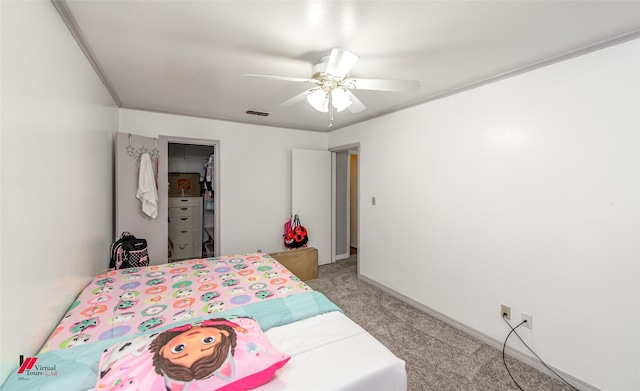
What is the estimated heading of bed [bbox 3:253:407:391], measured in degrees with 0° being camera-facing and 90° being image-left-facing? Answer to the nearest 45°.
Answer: approximately 180°

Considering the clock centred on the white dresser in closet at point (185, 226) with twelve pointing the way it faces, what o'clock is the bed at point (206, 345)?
The bed is roughly at 12 o'clock from the white dresser in closet.

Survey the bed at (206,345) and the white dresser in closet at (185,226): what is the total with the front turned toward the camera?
1

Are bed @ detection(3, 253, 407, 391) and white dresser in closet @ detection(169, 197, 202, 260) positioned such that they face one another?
yes

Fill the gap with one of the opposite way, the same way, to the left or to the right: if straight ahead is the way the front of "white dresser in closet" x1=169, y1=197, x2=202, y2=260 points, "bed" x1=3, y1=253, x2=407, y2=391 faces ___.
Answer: the opposite way

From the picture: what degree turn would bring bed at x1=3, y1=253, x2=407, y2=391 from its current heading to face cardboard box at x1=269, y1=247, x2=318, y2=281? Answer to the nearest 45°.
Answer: approximately 45° to its right

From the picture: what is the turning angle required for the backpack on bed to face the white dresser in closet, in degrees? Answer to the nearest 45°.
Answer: approximately 90° to its left

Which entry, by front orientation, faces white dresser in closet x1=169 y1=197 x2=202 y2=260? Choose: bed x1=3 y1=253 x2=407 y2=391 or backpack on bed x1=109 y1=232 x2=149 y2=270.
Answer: the bed

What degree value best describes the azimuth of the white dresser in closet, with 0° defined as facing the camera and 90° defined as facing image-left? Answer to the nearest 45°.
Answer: approximately 0°

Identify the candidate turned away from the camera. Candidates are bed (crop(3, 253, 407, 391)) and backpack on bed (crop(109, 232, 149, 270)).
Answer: the bed
